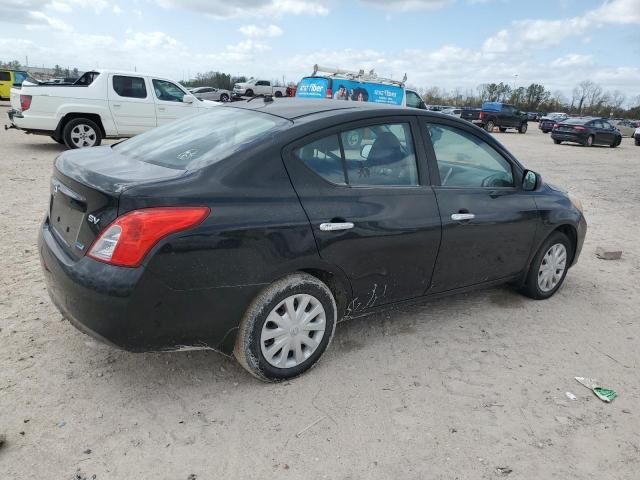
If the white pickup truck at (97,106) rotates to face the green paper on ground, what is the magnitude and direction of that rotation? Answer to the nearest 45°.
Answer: approximately 90° to its right

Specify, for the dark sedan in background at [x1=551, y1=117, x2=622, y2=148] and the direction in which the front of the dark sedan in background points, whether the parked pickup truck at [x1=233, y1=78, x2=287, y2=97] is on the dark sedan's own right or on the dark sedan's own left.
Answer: on the dark sedan's own left

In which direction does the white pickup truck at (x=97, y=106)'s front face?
to the viewer's right

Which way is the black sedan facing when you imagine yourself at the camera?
facing away from the viewer and to the right of the viewer

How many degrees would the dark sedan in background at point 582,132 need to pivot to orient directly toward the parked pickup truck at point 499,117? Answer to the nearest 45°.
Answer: approximately 90° to its left

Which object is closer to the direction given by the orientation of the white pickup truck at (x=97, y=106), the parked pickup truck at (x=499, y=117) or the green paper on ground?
the parked pickup truck

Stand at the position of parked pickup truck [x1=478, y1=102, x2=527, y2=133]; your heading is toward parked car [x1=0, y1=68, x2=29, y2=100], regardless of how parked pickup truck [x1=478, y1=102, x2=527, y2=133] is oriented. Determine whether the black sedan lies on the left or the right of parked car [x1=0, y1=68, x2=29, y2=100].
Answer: left

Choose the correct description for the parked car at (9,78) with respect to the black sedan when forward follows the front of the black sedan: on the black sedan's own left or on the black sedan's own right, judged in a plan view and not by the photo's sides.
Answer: on the black sedan's own left

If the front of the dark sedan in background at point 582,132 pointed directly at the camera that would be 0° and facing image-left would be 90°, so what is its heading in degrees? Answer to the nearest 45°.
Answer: approximately 225°
